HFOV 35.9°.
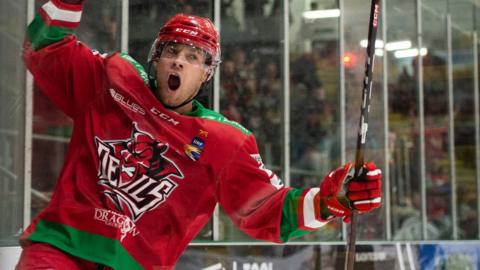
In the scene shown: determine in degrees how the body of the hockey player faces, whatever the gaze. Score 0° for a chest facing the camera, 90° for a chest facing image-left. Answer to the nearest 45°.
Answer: approximately 0°
